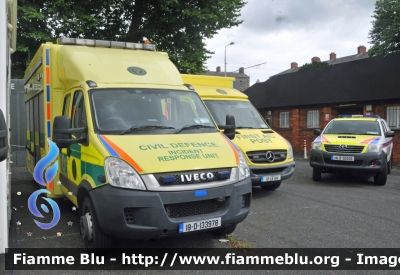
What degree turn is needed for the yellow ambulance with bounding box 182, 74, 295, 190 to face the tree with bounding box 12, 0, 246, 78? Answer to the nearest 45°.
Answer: approximately 180°

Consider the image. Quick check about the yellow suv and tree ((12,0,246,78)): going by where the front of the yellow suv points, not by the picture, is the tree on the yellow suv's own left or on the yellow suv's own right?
on the yellow suv's own right

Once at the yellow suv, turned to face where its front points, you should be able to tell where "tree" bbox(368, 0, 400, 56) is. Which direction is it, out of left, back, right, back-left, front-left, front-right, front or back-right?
back

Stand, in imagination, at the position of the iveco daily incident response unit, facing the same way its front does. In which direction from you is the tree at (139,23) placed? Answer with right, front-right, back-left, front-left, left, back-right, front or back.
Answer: back-left

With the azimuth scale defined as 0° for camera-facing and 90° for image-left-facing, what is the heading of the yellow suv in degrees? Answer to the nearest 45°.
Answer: approximately 0°

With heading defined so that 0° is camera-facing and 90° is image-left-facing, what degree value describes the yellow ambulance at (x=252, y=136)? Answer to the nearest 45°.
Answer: approximately 315°
